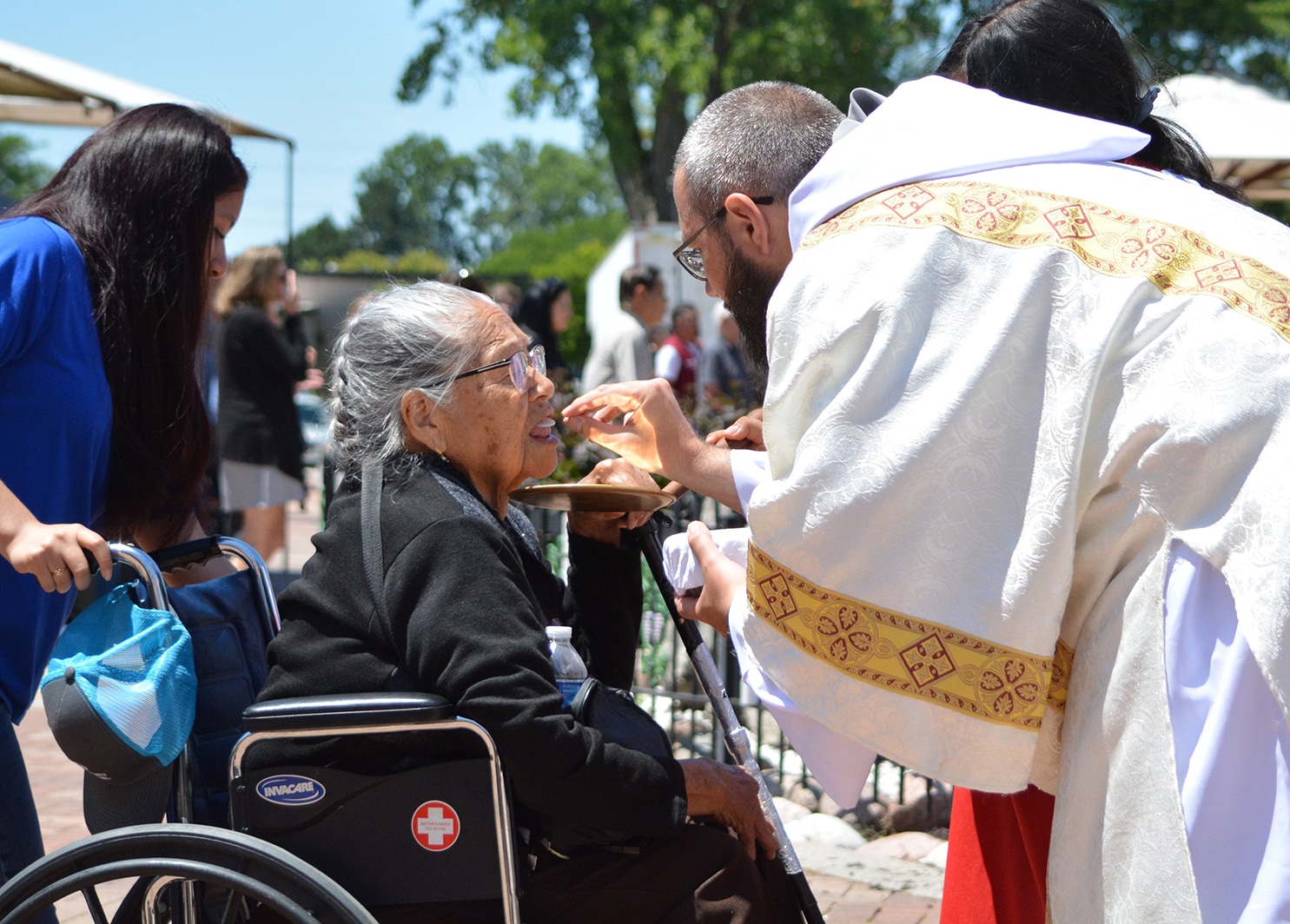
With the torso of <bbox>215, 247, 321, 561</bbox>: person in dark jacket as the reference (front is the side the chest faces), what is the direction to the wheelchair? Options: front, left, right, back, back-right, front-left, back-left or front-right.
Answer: right

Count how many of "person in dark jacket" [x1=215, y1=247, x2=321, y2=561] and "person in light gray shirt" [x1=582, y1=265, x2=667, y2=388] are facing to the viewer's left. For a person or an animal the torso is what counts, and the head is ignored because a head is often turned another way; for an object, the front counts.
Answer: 0

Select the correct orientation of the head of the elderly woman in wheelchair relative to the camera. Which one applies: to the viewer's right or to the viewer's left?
to the viewer's right

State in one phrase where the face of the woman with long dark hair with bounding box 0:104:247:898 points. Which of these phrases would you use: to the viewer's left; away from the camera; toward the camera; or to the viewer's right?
to the viewer's right

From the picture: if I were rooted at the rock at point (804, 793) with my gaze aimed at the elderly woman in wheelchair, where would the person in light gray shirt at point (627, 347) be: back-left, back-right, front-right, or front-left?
back-right

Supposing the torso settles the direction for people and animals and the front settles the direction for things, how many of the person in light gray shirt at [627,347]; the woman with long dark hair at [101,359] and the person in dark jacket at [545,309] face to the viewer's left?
0

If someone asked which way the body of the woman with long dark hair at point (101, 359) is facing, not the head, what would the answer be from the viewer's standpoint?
to the viewer's right

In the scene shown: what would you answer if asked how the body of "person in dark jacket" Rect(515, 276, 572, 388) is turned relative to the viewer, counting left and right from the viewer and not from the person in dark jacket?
facing to the right of the viewer

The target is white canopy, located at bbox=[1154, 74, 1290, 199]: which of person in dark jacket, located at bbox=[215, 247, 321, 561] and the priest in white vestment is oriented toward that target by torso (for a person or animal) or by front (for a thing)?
the person in dark jacket

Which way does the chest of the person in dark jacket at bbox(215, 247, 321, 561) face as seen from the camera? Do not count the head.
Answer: to the viewer's right

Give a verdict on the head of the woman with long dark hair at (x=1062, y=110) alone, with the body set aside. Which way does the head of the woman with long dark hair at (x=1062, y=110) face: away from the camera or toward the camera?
away from the camera

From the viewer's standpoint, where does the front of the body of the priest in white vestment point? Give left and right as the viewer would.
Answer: facing to the left of the viewer
